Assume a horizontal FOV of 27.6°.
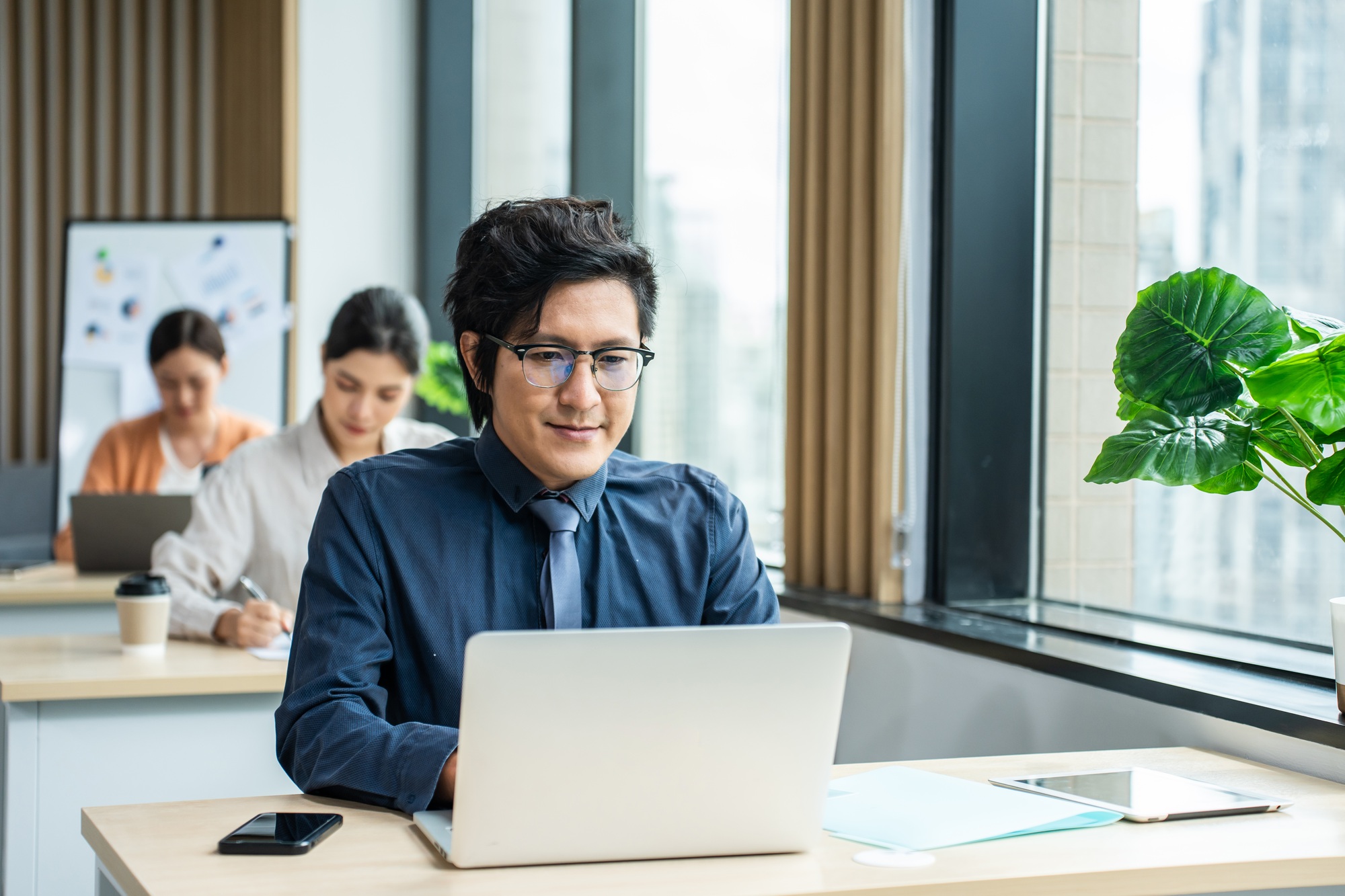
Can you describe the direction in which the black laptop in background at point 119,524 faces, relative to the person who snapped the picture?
facing away from the viewer

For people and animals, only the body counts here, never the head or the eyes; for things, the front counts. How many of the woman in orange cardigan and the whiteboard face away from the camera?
0

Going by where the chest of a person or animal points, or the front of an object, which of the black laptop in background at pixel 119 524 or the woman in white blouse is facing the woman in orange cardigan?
the black laptop in background

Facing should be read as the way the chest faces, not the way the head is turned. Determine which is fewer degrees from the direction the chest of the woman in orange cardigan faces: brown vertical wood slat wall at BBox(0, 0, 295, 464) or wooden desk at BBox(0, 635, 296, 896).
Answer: the wooden desk

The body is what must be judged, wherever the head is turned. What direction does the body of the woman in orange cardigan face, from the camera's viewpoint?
toward the camera

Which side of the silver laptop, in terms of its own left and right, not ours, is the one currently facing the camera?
back

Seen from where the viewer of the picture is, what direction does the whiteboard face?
facing the viewer

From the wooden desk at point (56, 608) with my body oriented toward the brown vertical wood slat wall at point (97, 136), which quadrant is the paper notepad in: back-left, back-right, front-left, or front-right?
back-right
